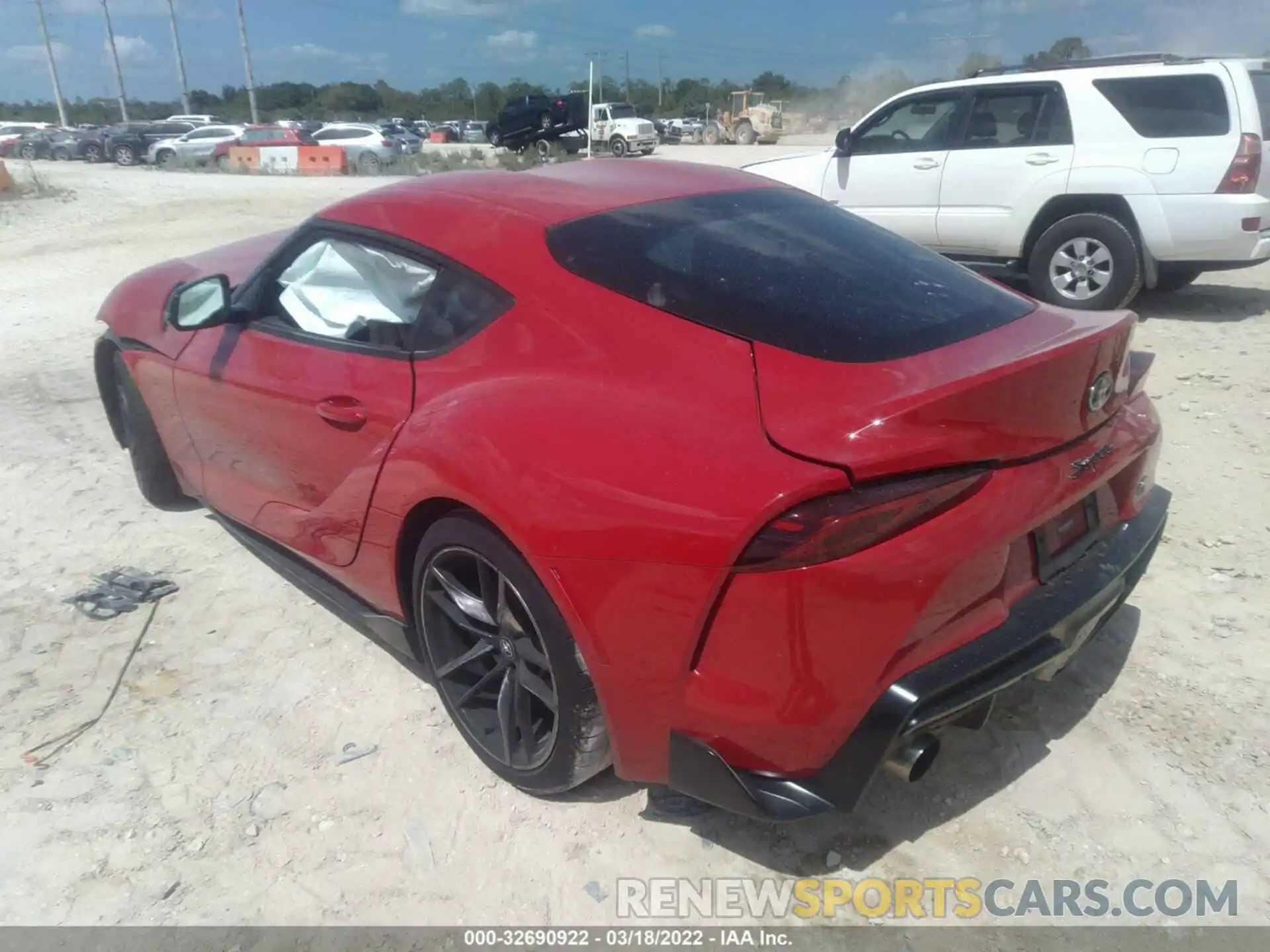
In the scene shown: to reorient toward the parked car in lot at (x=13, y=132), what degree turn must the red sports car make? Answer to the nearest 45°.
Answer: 0° — it already faces it

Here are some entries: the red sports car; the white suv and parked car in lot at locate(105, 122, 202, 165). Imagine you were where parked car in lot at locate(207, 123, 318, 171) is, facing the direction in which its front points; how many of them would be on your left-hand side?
2

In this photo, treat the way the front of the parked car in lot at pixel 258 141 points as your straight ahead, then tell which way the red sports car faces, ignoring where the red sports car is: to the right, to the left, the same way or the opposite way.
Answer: to the right

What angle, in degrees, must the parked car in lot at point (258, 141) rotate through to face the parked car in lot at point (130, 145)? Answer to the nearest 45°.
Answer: approximately 45° to its right

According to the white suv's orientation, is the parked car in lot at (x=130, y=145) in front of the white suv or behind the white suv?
in front

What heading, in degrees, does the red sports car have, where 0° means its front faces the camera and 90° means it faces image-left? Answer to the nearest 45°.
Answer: approximately 135°

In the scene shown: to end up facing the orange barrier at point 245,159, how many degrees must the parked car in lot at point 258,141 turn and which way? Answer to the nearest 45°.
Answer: approximately 90° to its left

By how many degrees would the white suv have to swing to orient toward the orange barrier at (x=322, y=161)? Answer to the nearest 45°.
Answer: approximately 45° to its right

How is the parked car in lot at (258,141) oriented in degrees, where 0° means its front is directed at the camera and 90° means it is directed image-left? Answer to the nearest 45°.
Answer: approximately 90°

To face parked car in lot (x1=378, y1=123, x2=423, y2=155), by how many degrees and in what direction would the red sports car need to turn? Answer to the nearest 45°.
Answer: approximately 45° to its right

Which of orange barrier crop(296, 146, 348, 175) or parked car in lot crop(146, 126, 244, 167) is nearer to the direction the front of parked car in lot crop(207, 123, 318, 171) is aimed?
the parked car in lot

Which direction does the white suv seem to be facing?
to the viewer's left

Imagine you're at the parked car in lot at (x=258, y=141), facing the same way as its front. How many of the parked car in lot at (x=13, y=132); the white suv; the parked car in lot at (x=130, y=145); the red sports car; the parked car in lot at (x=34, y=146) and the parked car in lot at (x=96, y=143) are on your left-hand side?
2

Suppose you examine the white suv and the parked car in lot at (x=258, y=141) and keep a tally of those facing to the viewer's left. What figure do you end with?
2

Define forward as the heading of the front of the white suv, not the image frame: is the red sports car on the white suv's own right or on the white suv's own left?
on the white suv's own left

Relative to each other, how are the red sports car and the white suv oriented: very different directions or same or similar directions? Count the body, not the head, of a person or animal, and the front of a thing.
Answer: same or similar directions

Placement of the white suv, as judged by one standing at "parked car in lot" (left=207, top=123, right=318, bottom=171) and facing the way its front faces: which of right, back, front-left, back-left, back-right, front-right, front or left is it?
left
